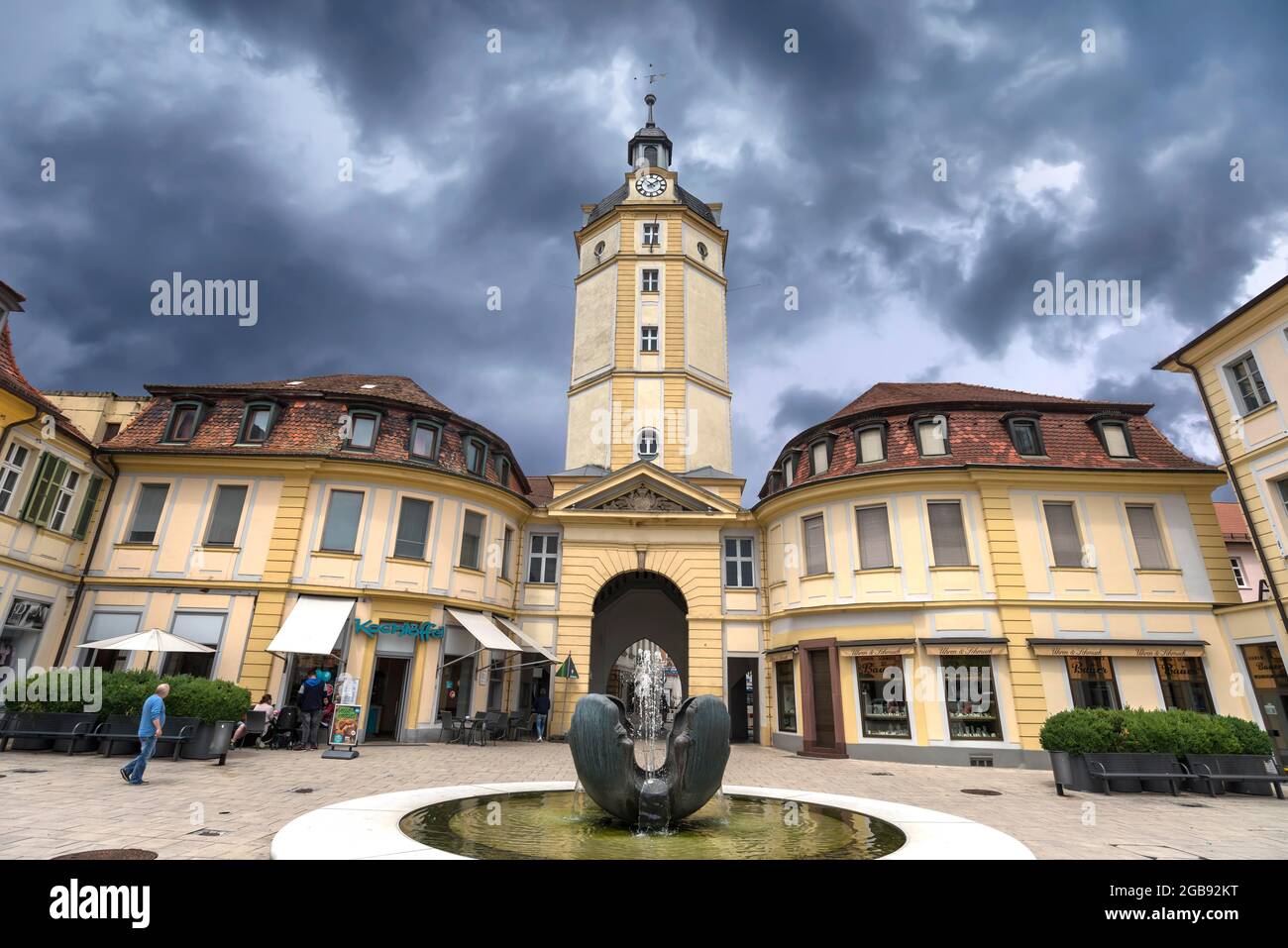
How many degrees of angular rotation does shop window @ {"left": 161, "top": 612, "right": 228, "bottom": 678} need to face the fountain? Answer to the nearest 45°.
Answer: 0° — it already faces it

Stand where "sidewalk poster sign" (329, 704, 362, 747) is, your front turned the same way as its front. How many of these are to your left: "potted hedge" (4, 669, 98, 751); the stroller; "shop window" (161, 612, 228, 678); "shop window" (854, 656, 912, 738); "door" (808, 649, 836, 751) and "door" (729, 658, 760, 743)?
3

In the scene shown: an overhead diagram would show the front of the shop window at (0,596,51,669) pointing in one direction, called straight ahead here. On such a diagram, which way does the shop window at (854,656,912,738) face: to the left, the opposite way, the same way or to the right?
to the right

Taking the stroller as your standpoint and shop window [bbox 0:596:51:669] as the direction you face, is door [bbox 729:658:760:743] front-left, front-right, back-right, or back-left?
back-right

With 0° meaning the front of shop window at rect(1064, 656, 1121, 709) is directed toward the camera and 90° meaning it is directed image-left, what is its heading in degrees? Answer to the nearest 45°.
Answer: approximately 0°

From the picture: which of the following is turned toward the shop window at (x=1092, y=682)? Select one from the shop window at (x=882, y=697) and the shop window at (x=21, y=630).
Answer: the shop window at (x=21, y=630)

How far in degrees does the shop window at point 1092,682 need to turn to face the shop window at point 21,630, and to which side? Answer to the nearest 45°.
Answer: approximately 45° to its right

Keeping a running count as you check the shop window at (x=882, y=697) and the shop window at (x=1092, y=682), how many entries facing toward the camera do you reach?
2
